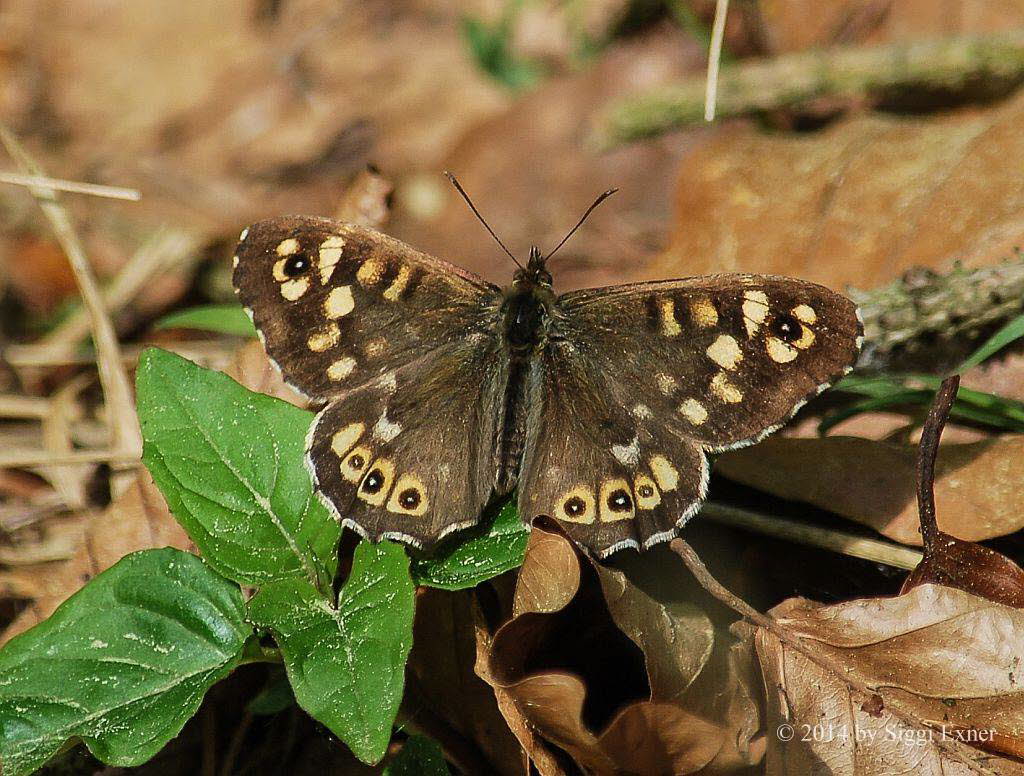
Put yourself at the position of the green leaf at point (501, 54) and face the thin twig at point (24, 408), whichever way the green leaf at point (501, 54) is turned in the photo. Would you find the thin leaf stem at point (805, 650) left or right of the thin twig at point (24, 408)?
left

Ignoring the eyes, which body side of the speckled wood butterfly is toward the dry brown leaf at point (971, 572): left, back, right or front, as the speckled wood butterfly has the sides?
right

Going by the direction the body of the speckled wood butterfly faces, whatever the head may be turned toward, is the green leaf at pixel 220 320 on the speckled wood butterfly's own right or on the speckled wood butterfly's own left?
on the speckled wood butterfly's own left

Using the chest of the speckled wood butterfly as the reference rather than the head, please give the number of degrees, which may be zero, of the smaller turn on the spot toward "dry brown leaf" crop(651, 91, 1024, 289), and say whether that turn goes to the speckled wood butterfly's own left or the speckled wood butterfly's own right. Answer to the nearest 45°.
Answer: approximately 45° to the speckled wood butterfly's own right

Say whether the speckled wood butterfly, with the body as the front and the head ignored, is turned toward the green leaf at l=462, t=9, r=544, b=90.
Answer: yes

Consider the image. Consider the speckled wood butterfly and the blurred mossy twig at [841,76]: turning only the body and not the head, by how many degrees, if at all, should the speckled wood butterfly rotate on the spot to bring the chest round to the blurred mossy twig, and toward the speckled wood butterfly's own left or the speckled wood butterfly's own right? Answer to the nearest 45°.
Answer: approximately 45° to the speckled wood butterfly's own right

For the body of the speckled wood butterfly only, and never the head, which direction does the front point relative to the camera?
away from the camera
